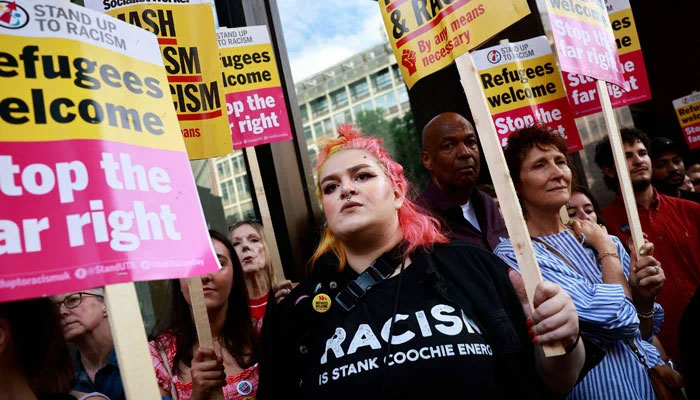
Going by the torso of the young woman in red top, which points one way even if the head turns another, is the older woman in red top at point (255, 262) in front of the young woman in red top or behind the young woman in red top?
behind

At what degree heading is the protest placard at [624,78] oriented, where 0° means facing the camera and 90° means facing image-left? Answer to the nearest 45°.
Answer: approximately 0°

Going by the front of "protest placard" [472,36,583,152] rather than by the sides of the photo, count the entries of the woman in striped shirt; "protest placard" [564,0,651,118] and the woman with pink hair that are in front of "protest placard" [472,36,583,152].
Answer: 2

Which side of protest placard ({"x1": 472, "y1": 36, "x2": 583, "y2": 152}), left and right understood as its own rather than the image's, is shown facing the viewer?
front

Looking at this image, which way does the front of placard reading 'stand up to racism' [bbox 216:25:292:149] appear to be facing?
toward the camera

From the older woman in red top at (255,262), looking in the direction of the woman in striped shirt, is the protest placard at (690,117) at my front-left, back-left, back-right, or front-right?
front-left

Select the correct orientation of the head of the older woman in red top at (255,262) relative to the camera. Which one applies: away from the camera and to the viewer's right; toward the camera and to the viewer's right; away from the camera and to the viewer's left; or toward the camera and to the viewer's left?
toward the camera and to the viewer's left

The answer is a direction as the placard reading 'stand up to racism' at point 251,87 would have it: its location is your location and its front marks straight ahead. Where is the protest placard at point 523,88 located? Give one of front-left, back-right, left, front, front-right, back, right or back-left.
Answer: left

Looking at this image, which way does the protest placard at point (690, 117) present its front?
toward the camera

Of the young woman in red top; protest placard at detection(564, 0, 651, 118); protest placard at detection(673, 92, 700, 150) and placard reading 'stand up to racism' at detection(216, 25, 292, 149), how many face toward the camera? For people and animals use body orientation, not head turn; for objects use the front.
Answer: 4

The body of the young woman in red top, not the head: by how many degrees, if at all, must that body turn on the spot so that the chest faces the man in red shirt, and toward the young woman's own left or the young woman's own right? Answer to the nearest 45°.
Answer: approximately 90° to the young woman's own left

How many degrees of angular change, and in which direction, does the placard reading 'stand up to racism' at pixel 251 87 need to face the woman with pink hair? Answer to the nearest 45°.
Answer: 0° — it already faces them

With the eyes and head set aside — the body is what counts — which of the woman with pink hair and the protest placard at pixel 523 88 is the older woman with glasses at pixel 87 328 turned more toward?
the woman with pink hair

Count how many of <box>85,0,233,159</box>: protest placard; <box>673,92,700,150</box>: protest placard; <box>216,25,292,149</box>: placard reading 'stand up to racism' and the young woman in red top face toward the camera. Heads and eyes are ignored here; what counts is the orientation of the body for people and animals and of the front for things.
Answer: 4
